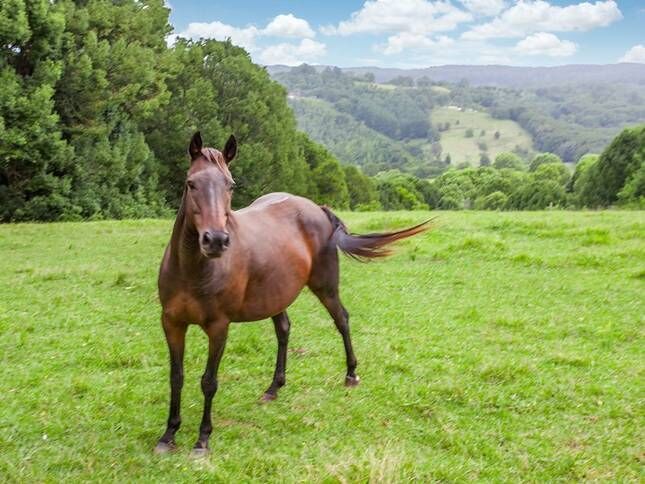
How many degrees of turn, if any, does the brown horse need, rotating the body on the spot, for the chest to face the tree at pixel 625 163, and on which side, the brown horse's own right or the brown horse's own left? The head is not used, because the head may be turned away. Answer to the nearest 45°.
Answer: approximately 180°

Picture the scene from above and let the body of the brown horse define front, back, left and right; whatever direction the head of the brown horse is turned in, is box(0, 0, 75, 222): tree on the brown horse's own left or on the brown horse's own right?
on the brown horse's own right

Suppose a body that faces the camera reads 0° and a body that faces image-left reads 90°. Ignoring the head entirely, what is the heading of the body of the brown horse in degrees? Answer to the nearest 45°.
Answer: approximately 45°
